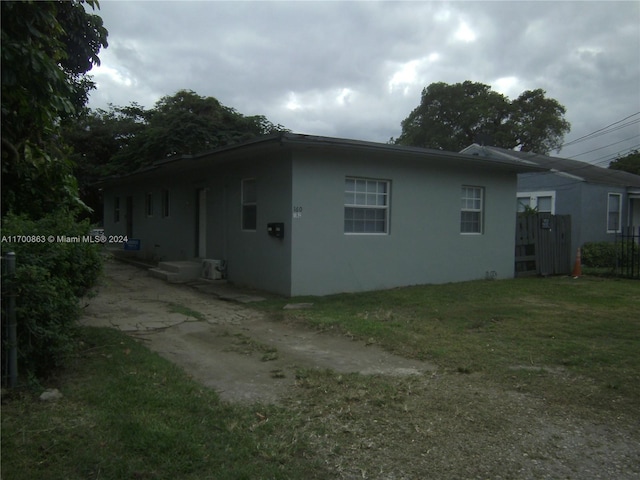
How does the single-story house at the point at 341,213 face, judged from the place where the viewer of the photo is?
facing the viewer and to the left of the viewer

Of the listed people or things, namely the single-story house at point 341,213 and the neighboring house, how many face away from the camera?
0

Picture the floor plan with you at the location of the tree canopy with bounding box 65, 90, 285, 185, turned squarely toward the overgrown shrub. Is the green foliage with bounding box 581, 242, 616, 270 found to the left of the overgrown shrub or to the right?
left

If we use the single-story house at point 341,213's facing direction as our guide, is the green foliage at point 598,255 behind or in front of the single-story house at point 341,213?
behind

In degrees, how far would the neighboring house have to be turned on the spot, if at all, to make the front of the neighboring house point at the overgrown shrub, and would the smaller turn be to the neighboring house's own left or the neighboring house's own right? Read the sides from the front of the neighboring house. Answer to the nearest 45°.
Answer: approximately 45° to the neighboring house's own right

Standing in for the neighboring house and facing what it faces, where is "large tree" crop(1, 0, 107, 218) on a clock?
The large tree is roughly at 2 o'clock from the neighboring house.

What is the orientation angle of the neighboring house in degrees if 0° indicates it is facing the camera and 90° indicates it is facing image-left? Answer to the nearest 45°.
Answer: approximately 315°

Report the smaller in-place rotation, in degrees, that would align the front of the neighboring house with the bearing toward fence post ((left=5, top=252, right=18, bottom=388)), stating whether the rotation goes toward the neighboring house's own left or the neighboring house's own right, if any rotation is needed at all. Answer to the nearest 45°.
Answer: approximately 45° to the neighboring house's own right

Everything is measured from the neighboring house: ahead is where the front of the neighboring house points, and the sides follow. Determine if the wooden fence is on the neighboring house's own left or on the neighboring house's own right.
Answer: on the neighboring house's own right

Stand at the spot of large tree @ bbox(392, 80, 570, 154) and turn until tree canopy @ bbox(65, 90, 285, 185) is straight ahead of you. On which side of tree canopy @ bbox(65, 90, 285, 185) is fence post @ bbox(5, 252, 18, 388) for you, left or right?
left

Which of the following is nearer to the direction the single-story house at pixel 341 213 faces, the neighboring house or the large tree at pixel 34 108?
the large tree

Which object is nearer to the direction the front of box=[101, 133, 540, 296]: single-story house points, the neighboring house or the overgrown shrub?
the overgrown shrub

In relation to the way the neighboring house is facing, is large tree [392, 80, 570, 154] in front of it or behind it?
behind

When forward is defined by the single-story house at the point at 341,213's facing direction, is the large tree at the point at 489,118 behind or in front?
behind
